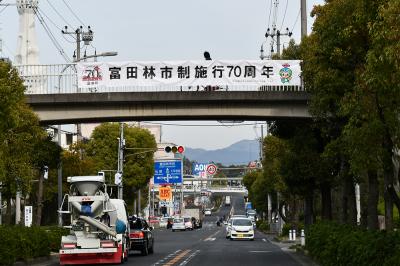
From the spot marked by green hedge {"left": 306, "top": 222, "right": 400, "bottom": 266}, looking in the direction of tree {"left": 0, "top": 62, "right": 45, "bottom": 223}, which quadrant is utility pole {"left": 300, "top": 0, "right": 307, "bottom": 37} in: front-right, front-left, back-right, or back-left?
front-right

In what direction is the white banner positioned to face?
toward the camera

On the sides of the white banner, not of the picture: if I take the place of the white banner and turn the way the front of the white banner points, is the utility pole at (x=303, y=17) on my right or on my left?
on my left

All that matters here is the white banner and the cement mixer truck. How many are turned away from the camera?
1

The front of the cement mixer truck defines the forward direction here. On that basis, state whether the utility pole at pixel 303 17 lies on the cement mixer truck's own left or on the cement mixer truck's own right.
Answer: on the cement mixer truck's own right

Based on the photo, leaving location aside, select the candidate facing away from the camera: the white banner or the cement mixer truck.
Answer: the cement mixer truck

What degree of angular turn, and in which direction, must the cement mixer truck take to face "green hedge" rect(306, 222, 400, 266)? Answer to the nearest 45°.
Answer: approximately 135° to its right

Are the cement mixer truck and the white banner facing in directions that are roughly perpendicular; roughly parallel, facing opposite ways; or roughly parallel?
roughly parallel, facing opposite ways

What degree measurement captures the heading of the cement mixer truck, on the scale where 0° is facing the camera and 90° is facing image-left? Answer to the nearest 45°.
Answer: approximately 180°
